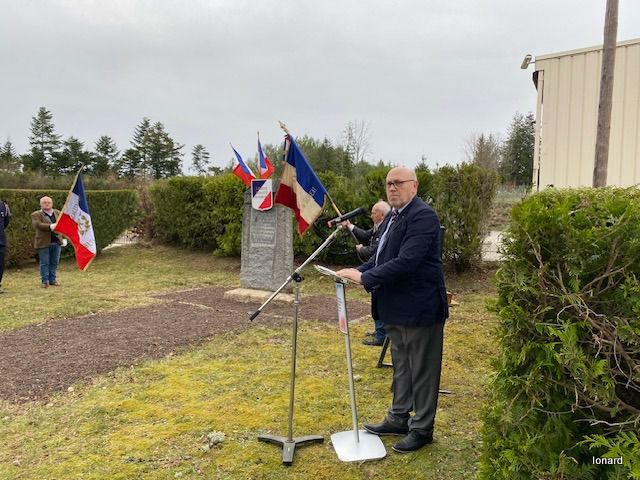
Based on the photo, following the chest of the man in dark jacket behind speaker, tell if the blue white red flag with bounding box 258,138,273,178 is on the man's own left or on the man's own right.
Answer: on the man's own right

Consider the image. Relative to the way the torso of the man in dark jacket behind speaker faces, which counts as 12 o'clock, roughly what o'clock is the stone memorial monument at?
The stone memorial monument is roughly at 2 o'clock from the man in dark jacket behind speaker.

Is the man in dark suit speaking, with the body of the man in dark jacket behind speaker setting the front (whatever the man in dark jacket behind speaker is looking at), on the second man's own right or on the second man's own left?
on the second man's own left

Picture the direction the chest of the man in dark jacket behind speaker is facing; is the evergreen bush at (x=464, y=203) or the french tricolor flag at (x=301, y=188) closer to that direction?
the french tricolor flag

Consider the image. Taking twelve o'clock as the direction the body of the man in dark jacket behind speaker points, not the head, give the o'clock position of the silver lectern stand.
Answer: The silver lectern stand is roughly at 9 o'clock from the man in dark jacket behind speaker.

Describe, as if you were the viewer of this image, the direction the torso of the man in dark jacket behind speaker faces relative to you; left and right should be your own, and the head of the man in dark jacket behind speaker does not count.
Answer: facing to the left of the viewer

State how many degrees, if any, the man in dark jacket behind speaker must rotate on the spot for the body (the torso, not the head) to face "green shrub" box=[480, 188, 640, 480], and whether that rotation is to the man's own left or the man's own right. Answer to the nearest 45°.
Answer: approximately 90° to the man's own left
